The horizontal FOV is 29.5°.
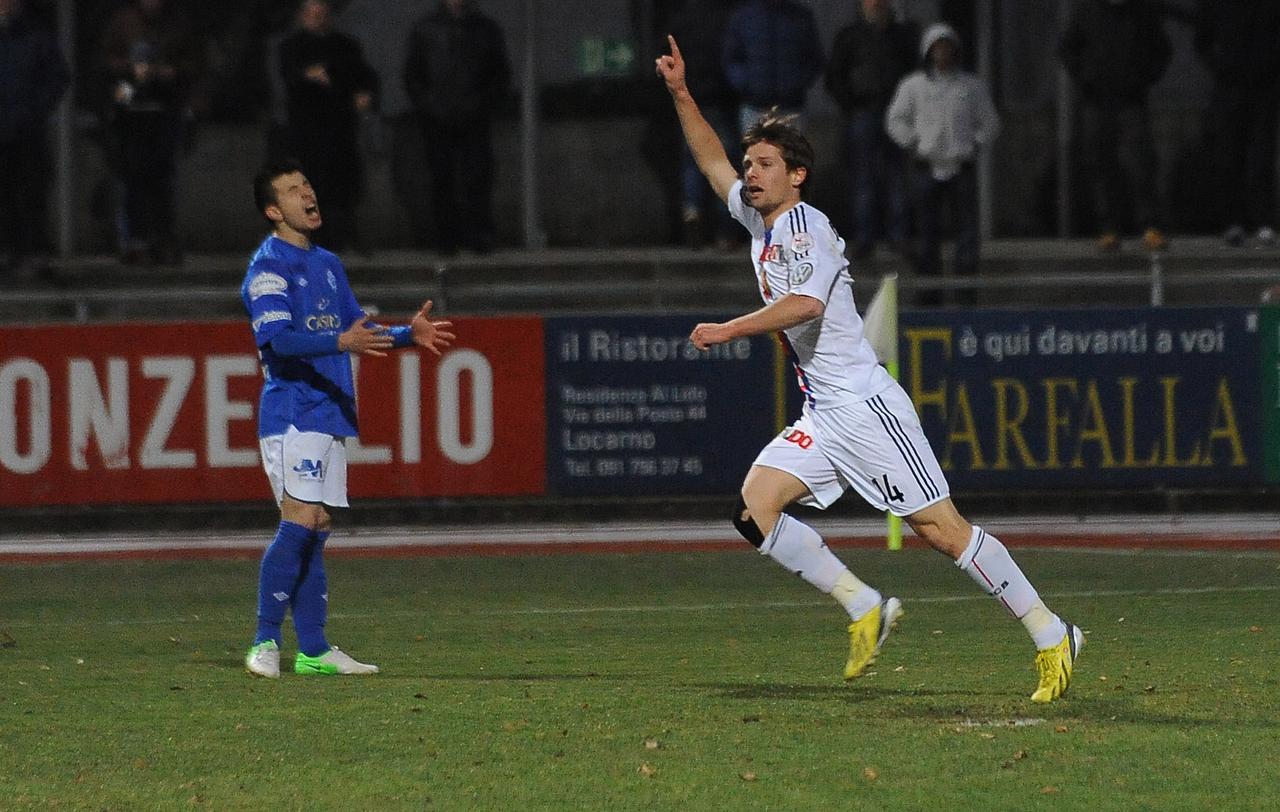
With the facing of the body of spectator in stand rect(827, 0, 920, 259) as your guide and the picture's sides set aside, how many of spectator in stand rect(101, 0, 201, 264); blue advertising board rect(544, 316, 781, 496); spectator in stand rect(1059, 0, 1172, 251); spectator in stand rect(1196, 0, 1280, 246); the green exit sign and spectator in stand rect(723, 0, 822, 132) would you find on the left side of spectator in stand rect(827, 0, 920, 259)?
2

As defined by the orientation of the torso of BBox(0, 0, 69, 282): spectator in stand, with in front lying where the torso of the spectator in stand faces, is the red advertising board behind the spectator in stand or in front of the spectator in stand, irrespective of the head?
in front

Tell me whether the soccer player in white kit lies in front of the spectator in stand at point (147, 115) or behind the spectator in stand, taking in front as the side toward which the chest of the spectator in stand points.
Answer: in front

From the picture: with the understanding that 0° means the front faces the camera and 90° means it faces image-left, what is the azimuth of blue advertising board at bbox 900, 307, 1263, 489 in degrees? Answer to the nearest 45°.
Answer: approximately 0°

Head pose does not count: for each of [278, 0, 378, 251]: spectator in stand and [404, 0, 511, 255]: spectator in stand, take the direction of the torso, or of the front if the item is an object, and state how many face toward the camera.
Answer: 2

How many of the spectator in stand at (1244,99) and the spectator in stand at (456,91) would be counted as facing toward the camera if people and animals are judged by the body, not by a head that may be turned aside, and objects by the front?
2

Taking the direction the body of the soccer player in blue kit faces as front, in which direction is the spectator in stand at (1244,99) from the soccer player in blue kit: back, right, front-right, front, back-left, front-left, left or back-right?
left

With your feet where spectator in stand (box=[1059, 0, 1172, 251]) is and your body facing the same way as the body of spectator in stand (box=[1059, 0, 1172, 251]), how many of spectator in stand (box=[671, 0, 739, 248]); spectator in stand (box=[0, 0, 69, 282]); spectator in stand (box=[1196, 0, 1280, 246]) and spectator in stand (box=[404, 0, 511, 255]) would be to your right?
3
